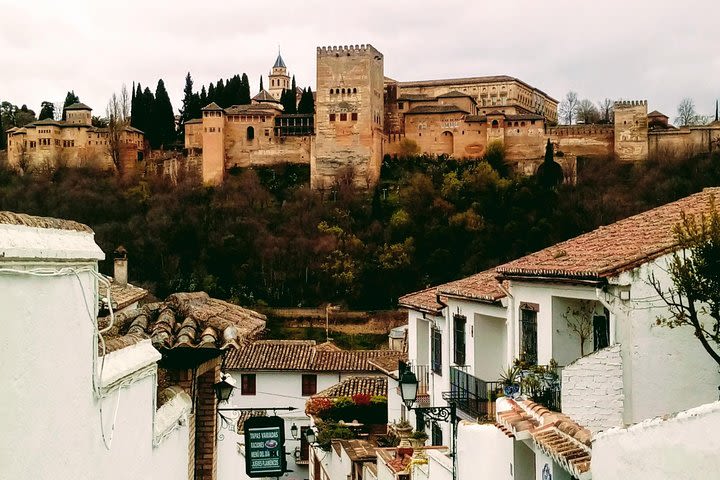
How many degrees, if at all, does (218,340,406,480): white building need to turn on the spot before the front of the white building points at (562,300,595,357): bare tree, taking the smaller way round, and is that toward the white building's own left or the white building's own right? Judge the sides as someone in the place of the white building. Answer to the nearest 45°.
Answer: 0° — it already faces it

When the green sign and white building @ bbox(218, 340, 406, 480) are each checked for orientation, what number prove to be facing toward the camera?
2

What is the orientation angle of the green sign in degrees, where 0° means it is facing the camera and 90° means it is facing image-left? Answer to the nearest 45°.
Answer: approximately 0°

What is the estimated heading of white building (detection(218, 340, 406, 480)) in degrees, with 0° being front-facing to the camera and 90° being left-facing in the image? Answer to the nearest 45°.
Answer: approximately 0°

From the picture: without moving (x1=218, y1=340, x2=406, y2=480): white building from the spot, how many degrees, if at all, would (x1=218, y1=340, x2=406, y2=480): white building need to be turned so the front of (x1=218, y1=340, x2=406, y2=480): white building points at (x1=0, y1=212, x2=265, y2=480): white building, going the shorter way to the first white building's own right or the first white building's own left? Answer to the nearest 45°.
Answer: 0° — it already faces it
